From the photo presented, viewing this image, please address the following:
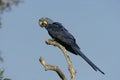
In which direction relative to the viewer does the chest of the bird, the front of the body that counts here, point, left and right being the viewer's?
facing to the left of the viewer
